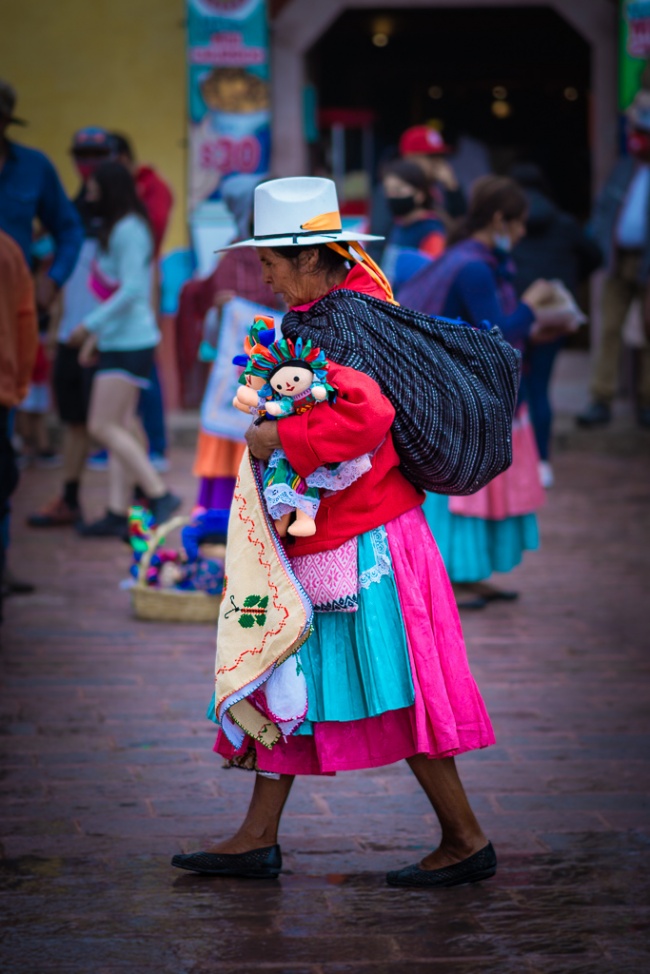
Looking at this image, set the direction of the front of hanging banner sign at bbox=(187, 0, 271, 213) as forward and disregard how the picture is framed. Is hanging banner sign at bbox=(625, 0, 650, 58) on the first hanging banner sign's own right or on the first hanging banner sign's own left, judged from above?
on the first hanging banner sign's own left

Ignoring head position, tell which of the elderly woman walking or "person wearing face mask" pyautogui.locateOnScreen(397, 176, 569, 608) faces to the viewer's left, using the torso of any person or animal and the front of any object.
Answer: the elderly woman walking

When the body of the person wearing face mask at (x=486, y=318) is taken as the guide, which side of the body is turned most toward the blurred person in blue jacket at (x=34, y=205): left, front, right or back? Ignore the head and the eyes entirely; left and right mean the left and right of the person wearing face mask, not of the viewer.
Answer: back

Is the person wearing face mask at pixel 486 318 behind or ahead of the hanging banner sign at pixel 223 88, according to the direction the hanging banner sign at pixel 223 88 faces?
ahead

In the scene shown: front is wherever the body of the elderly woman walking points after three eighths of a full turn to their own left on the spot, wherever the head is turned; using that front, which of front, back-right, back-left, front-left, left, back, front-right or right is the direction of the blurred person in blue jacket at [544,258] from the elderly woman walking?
back-left

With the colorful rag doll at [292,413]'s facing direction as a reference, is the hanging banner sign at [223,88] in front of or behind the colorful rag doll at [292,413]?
behind

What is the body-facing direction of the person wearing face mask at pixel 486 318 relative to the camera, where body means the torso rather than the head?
to the viewer's right

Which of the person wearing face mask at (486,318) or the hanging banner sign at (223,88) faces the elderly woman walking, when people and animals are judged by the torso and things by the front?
the hanging banner sign

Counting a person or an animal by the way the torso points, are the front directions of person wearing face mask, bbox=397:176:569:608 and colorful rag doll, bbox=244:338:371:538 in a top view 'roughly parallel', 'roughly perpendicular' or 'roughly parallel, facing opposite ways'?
roughly perpendicular

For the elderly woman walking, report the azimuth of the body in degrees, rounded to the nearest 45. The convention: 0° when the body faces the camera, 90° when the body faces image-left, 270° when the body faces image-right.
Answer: approximately 90°

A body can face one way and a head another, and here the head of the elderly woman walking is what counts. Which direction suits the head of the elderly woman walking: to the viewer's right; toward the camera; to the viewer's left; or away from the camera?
to the viewer's left
